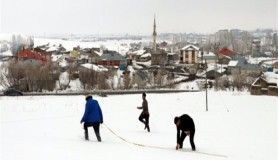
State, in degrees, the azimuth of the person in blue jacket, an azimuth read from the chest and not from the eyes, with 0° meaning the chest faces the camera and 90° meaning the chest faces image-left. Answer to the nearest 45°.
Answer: approximately 135°
